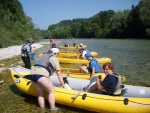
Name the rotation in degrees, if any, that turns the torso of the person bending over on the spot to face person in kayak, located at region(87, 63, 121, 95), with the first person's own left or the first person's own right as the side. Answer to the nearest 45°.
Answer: approximately 45° to the first person's own right

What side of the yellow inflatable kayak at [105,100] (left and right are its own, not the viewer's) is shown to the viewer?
left

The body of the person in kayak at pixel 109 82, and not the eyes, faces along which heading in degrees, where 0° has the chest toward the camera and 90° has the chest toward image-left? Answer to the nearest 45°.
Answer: approximately 90°

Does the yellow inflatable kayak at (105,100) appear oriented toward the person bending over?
yes

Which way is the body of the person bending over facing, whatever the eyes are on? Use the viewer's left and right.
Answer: facing away from the viewer and to the right of the viewer
